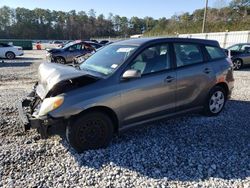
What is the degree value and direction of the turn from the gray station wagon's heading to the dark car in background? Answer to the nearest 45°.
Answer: approximately 135° to its right

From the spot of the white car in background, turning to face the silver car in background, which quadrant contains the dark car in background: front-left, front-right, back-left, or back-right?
front-right

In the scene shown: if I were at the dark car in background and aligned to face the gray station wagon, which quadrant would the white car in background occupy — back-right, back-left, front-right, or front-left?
back-right

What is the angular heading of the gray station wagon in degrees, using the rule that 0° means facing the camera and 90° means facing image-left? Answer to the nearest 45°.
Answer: approximately 45°

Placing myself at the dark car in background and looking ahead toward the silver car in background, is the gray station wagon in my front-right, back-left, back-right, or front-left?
front-right

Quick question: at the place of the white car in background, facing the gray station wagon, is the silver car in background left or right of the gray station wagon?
left

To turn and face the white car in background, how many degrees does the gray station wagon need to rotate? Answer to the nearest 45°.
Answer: approximately 90° to its right

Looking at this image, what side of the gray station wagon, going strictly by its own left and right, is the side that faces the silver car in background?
back
